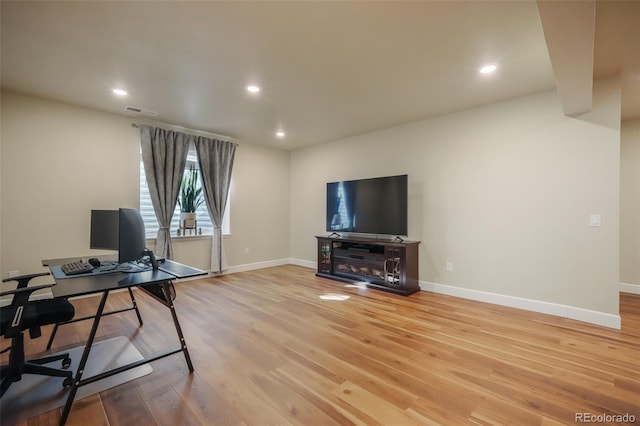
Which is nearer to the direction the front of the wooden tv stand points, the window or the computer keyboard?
the computer keyboard

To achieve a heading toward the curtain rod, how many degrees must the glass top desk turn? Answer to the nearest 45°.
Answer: approximately 135° to its right

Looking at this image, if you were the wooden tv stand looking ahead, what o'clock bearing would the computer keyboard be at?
The computer keyboard is roughly at 12 o'clock from the wooden tv stand.

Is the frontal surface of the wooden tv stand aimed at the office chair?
yes

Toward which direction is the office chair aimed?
to the viewer's right

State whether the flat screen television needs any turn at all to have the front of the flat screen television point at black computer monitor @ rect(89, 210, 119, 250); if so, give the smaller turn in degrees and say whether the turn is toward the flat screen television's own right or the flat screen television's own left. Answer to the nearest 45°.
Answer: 0° — it already faces it

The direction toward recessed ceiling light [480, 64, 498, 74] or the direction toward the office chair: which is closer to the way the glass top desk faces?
the office chair

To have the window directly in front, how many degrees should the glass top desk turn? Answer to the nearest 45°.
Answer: approximately 135° to its right

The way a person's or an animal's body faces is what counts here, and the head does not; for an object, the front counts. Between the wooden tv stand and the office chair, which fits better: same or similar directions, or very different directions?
very different directions

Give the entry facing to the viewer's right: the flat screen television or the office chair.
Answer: the office chair
